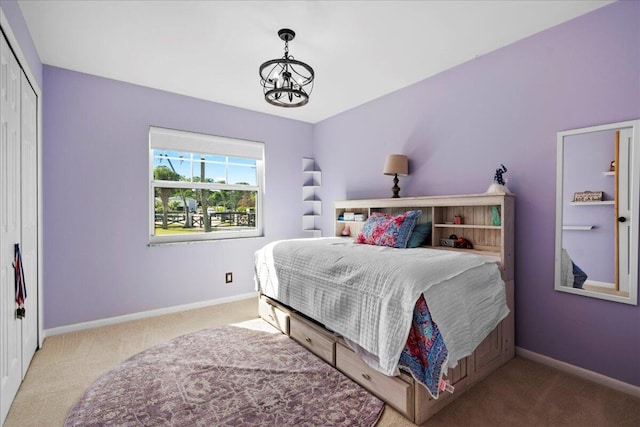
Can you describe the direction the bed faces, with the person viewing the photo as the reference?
facing the viewer and to the left of the viewer

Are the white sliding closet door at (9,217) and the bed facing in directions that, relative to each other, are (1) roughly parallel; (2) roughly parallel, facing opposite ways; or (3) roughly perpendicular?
roughly parallel, facing opposite ways

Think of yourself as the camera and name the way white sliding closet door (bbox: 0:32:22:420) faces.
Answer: facing to the right of the viewer

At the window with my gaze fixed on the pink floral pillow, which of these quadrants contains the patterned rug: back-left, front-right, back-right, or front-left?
front-right

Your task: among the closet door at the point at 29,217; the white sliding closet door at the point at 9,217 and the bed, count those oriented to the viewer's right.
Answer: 2

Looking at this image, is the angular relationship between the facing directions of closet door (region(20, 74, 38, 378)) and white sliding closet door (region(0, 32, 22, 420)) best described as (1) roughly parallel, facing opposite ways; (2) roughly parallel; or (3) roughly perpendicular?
roughly parallel

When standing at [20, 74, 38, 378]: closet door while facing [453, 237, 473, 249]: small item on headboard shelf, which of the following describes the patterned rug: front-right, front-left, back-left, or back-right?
front-right

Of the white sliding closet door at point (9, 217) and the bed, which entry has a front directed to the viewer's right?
the white sliding closet door

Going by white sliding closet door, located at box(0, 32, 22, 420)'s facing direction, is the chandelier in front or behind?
in front

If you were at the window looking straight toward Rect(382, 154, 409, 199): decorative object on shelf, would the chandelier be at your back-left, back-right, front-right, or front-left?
front-right

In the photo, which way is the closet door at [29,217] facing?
to the viewer's right

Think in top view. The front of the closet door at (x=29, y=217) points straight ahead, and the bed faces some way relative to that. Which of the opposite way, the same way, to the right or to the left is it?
the opposite way

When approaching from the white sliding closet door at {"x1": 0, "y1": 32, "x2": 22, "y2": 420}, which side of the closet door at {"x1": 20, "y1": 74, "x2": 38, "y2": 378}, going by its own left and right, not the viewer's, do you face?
right

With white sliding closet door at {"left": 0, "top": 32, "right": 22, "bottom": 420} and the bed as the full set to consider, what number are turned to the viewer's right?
1
